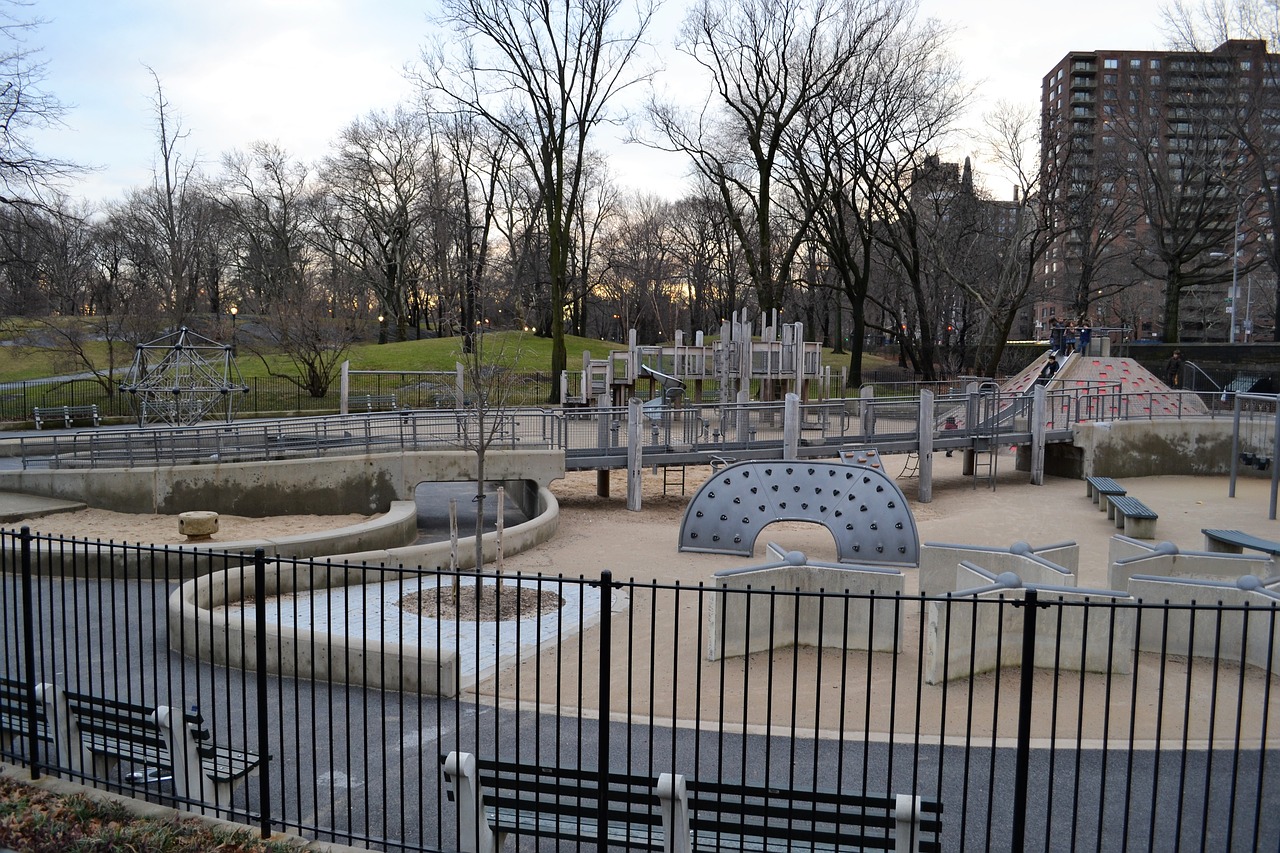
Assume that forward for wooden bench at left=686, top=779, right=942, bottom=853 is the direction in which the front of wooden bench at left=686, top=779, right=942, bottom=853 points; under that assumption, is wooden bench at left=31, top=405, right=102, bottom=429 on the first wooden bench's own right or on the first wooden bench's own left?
on the first wooden bench's own left

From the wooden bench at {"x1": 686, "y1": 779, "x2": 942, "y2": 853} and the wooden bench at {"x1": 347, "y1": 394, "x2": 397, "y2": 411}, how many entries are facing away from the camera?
1

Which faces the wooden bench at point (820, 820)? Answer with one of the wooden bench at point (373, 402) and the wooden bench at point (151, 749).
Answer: the wooden bench at point (373, 402)

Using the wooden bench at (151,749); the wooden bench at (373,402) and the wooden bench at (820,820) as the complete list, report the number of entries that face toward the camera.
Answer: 1

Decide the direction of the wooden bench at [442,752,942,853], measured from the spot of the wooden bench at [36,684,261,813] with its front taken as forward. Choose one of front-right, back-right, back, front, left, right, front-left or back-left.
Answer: right

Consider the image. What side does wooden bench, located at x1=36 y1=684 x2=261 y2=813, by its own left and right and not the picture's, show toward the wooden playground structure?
front

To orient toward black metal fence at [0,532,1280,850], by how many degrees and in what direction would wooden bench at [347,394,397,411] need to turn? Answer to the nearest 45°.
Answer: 0° — it already faces it

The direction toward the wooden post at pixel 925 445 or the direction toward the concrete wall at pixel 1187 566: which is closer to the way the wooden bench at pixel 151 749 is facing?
the wooden post

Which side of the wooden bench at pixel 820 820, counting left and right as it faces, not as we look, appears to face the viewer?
back

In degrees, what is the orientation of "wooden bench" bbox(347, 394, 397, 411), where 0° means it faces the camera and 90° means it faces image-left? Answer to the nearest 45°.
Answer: approximately 0°

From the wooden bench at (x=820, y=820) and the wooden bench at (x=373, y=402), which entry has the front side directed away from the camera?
the wooden bench at (x=820, y=820)

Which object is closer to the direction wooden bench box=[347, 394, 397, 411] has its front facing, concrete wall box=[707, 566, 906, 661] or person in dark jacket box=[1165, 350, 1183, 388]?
the concrete wall

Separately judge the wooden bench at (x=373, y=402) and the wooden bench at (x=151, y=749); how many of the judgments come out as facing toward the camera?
1

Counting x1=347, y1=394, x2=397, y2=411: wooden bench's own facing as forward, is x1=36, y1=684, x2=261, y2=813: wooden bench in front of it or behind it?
in front

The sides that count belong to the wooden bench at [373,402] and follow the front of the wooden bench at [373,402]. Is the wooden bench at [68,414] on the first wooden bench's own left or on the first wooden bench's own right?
on the first wooden bench's own right

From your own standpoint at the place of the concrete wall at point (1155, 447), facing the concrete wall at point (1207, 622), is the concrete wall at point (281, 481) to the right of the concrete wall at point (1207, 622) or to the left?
right

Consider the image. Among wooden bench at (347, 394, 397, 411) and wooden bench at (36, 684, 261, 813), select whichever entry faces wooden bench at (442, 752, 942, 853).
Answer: wooden bench at (347, 394, 397, 411)
